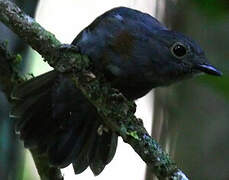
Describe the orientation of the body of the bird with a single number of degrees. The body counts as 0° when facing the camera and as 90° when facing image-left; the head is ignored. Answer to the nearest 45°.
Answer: approximately 270°
